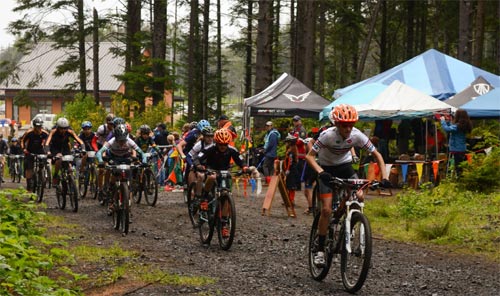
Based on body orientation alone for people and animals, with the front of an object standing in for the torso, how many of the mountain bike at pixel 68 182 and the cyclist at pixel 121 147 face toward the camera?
2

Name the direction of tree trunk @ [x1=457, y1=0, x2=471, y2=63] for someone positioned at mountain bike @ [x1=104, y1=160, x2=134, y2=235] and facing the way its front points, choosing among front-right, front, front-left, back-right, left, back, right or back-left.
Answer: back-left

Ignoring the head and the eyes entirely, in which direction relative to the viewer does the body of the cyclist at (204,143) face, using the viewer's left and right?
facing the viewer and to the right of the viewer

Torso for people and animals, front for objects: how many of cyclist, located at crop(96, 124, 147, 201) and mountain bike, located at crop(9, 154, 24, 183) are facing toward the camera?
2

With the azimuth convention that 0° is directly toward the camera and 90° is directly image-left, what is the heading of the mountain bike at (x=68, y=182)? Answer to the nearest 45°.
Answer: approximately 0°

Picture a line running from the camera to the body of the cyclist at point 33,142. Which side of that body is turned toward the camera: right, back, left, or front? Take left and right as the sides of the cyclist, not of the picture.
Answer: front

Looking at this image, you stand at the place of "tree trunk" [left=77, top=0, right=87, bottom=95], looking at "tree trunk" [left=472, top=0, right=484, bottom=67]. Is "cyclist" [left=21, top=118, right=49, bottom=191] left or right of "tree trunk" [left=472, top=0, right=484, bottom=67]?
right

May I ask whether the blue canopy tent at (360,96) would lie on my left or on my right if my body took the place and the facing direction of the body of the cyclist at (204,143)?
on my left

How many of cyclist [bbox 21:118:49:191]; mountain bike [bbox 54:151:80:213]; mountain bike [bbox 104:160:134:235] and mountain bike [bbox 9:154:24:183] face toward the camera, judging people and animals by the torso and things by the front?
4
